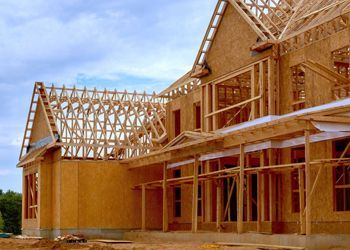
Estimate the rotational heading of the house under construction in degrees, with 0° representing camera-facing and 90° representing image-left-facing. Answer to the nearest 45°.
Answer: approximately 45°
